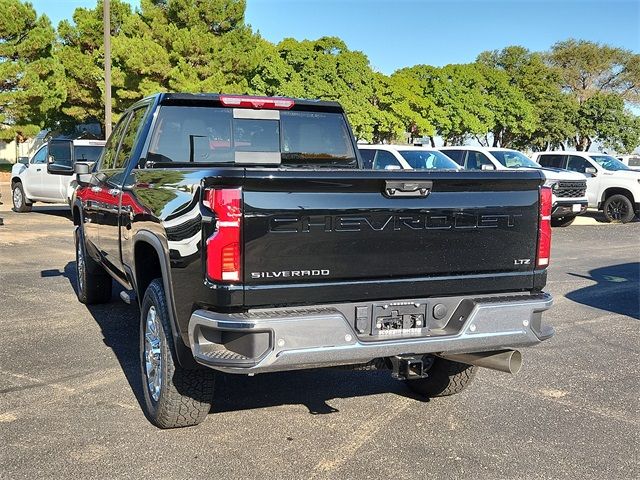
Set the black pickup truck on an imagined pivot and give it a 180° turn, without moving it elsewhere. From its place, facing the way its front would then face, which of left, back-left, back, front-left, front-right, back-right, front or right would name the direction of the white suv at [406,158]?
back-left

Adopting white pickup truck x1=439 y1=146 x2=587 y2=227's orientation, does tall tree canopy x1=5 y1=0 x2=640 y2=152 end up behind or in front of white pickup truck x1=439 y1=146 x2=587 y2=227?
behind

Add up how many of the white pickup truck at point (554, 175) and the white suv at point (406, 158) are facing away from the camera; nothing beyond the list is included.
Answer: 0

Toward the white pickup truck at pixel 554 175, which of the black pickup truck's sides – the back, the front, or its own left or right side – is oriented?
right

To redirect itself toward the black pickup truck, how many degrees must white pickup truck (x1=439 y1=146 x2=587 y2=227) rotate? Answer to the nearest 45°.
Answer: approximately 45° to its right

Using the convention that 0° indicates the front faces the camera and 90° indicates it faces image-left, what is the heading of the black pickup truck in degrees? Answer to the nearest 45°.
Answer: approximately 135°

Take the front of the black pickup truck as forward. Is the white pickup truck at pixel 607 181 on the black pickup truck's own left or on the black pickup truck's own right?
on the black pickup truck's own right

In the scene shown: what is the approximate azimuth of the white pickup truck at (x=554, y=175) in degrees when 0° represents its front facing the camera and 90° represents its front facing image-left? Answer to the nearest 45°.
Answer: approximately 315°

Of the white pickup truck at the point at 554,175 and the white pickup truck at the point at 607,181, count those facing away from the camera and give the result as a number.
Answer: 0

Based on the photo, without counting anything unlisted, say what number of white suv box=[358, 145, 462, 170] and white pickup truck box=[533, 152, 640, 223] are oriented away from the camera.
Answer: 0

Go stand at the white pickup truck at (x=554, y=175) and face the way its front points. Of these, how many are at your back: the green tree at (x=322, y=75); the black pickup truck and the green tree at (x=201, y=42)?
2

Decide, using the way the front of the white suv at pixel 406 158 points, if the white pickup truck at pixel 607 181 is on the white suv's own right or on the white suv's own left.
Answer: on the white suv's own left

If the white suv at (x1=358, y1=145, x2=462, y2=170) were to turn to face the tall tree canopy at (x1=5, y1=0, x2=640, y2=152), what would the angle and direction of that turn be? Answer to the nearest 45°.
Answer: approximately 180°

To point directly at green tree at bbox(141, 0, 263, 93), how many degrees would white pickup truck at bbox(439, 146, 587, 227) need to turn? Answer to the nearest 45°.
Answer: approximately 180°

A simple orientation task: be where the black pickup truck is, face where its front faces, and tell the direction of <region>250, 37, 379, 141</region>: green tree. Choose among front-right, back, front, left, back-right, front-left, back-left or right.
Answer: front-right
